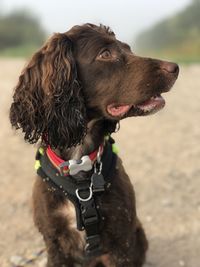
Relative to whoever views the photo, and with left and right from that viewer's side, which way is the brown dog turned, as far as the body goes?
facing the viewer
